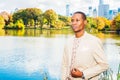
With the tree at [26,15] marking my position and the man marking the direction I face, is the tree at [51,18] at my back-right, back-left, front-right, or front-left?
front-left

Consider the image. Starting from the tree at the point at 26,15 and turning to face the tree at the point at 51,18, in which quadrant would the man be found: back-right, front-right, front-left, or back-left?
front-right

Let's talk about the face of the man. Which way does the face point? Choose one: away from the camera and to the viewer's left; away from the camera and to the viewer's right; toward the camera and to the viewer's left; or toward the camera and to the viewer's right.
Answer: toward the camera and to the viewer's left

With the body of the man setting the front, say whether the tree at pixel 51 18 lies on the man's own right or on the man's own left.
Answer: on the man's own right

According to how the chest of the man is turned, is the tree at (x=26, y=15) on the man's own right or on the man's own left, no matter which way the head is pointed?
on the man's own right

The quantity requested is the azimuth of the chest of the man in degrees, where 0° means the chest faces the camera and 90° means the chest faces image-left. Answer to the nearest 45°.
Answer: approximately 45°
